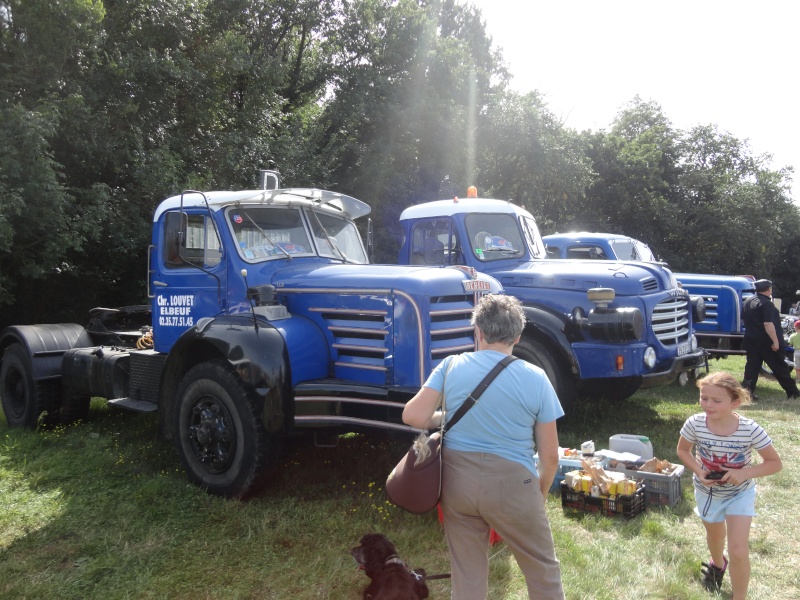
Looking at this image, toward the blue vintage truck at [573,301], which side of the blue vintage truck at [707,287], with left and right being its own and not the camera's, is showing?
right

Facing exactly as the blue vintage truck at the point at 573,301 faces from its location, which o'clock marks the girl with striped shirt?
The girl with striped shirt is roughly at 1 o'clock from the blue vintage truck.

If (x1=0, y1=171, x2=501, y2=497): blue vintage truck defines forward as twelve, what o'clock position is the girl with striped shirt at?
The girl with striped shirt is roughly at 12 o'clock from the blue vintage truck.

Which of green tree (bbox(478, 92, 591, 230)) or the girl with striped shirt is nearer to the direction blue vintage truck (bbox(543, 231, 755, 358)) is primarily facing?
the girl with striped shirt

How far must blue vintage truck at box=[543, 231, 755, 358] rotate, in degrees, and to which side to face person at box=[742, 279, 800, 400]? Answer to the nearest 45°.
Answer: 0° — it already faces them

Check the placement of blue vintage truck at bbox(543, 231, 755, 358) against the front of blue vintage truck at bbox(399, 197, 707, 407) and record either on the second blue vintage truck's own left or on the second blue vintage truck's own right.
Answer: on the second blue vintage truck's own left

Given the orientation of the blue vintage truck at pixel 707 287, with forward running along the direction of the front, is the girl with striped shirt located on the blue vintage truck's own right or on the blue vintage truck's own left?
on the blue vintage truck's own right

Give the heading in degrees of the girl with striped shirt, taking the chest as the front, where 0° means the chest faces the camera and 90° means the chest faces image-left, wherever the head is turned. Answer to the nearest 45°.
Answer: approximately 0°

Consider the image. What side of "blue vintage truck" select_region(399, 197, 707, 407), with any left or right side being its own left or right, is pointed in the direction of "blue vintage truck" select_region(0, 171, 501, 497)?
right

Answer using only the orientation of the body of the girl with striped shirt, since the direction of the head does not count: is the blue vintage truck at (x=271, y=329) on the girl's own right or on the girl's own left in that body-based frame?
on the girl's own right

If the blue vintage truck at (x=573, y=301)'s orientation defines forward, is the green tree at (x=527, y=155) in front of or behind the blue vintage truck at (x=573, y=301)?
behind
